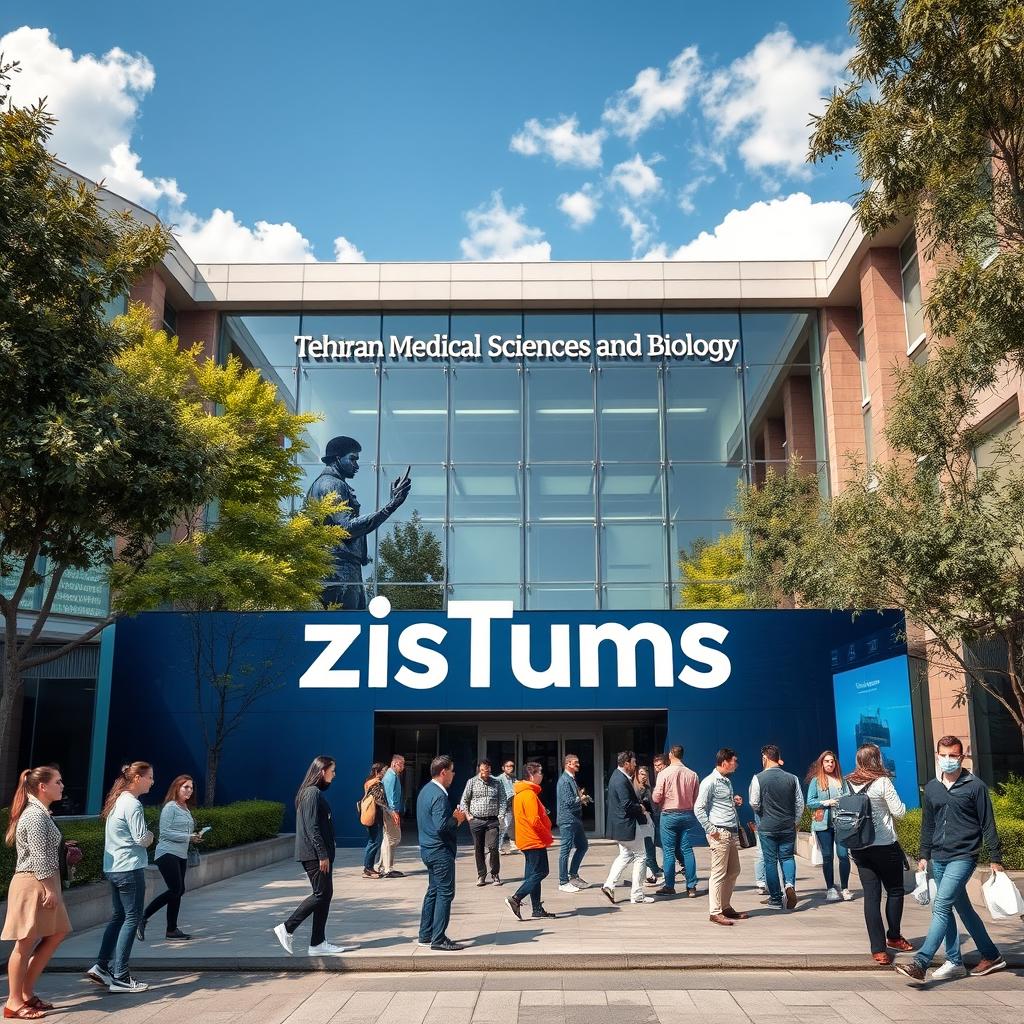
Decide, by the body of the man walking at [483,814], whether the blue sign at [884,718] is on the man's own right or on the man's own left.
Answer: on the man's own left

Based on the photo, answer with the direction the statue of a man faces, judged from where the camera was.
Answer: facing to the right of the viewer

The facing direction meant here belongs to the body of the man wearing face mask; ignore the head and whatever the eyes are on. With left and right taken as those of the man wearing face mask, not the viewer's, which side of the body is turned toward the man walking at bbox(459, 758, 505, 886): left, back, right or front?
right

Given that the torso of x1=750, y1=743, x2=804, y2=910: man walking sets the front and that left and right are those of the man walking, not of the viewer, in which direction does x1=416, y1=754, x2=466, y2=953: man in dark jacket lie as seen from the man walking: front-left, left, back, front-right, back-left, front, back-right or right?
back-left

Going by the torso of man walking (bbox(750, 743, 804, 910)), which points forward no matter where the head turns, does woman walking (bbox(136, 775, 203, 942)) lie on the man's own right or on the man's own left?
on the man's own left

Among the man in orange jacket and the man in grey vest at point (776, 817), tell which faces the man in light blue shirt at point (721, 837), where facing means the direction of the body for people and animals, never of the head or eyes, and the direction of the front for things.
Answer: the man in orange jacket

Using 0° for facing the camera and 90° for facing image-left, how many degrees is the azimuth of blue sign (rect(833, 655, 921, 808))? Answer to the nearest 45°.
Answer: approximately 45°

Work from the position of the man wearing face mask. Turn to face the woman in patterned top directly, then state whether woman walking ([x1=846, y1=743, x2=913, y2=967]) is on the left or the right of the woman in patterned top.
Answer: right
